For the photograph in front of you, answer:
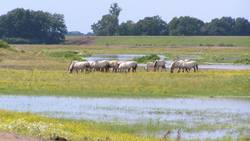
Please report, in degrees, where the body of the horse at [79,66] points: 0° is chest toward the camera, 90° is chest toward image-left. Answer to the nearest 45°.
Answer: approximately 90°
